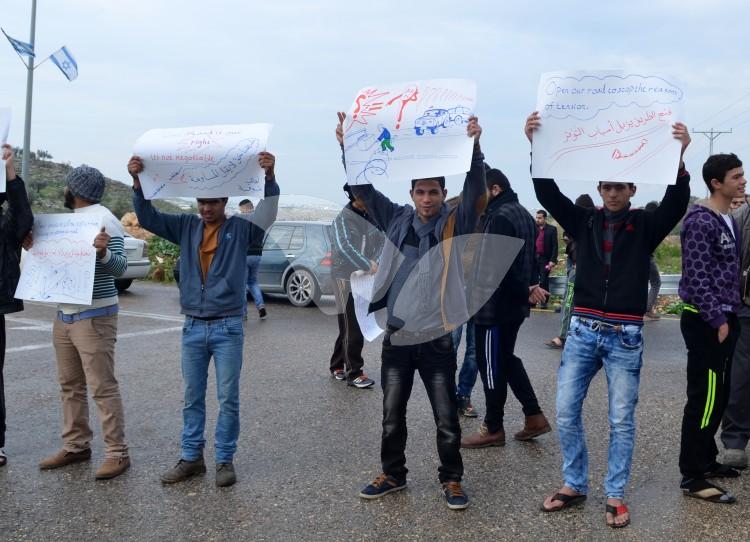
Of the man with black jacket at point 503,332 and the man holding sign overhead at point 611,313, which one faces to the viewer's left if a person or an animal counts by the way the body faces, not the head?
the man with black jacket

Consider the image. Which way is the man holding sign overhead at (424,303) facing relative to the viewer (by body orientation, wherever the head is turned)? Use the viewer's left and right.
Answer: facing the viewer

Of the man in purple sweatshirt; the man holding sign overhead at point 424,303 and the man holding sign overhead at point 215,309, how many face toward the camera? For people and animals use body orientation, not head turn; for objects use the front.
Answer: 2

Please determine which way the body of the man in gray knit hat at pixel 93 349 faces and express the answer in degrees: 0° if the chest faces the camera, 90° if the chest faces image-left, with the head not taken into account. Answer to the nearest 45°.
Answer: approximately 45°

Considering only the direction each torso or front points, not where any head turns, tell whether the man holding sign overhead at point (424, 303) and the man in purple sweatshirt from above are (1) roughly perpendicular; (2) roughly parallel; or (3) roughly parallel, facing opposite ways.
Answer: roughly perpendicular

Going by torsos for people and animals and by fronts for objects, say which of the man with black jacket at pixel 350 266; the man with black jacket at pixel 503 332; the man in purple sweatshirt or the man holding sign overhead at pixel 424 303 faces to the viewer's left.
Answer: the man with black jacket at pixel 503 332

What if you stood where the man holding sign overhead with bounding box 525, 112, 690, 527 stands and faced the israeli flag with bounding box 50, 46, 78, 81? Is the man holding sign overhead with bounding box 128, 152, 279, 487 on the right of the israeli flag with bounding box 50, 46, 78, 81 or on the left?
left

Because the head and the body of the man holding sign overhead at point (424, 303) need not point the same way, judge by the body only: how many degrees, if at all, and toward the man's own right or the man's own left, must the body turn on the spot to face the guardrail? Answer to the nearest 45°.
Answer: approximately 135° to the man's own left

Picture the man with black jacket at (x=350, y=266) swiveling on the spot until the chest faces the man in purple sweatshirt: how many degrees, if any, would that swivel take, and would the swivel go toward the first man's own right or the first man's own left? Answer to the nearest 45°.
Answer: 0° — they already face them

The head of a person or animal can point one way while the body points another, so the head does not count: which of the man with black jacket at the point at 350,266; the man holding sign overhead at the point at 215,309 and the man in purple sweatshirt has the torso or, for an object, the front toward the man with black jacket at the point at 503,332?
the man with black jacket at the point at 350,266

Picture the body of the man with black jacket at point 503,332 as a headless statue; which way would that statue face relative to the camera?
to the viewer's left

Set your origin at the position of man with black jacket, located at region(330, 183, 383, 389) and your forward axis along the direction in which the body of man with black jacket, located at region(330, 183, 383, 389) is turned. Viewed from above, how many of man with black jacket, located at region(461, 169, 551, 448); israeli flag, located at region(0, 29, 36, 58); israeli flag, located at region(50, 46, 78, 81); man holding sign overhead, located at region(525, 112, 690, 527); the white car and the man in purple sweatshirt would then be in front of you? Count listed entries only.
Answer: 3

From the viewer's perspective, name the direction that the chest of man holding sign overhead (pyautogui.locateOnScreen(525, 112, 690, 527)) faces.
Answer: toward the camera
